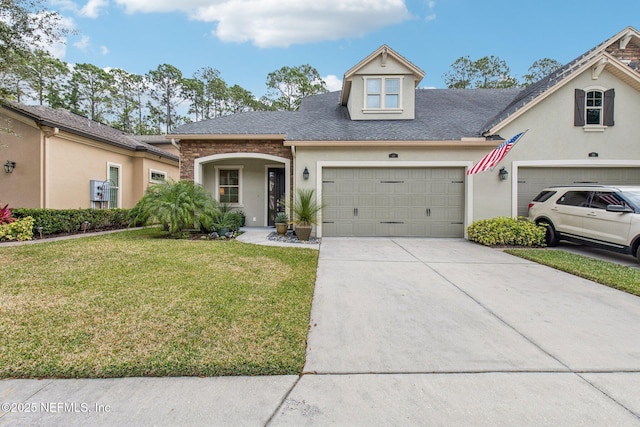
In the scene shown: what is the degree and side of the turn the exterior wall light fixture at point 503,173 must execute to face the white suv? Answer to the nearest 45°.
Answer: approximately 45° to its left

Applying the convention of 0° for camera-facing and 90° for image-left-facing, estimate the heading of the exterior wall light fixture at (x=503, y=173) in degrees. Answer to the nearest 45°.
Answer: approximately 0°

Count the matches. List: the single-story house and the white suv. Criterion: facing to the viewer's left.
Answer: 0

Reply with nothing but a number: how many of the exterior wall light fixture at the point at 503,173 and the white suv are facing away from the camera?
0
